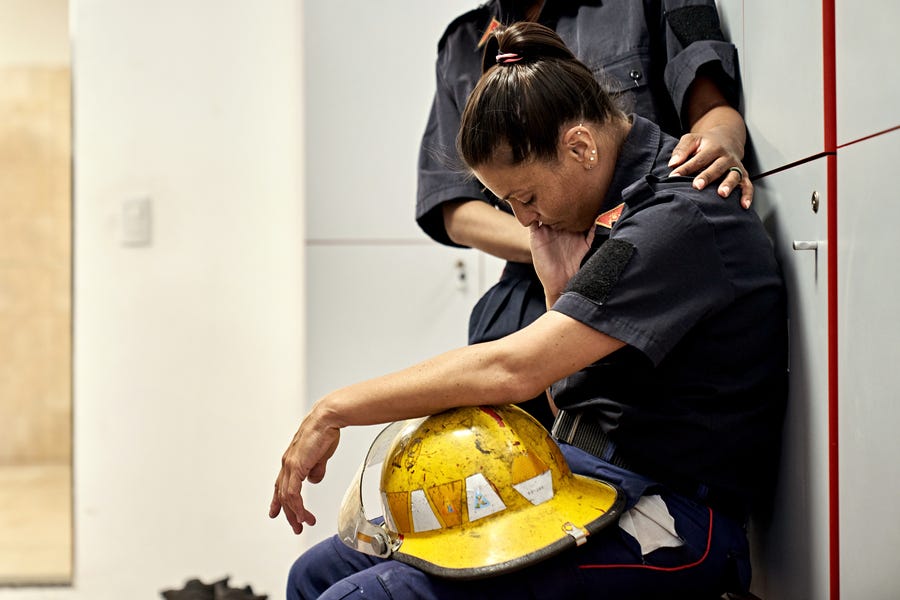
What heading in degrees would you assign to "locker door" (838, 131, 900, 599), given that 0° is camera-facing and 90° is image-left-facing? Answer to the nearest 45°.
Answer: approximately 45°

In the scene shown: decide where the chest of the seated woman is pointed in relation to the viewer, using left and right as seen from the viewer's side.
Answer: facing to the left of the viewer

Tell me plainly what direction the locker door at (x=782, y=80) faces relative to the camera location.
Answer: facing the viewer and to the left of the viewer

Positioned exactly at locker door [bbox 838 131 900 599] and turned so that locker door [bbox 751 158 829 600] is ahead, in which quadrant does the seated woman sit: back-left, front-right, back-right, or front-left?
front-left

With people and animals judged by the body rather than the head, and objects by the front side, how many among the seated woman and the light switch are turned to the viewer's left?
1

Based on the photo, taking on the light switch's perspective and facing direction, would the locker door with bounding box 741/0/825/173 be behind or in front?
in front

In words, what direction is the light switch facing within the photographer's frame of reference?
facing the viewer

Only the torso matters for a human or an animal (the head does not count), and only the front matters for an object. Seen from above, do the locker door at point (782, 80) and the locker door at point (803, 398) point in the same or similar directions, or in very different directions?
same or similar directions

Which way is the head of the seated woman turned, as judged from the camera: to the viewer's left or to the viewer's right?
to the viewer's left

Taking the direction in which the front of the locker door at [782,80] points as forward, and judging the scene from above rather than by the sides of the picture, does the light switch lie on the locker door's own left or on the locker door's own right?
on the locker door's own right
